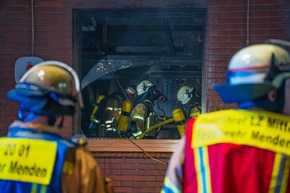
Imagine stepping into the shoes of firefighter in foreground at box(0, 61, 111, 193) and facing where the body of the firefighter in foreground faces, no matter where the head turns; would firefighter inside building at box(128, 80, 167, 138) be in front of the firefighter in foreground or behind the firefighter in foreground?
in front

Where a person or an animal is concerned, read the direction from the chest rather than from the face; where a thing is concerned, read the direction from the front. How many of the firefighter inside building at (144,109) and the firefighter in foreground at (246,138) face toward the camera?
0

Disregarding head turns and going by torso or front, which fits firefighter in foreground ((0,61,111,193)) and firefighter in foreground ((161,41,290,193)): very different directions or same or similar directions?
same or similar directions

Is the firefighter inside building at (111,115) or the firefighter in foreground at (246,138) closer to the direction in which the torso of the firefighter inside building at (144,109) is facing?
the firefighter in foreground

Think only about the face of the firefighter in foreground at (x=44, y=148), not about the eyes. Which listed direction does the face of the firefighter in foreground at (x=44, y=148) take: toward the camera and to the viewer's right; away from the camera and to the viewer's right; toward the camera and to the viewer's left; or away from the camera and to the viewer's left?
away from the camera and to the viewer's right

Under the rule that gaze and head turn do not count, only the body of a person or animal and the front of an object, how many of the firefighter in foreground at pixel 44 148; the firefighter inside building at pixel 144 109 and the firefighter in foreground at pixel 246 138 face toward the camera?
0

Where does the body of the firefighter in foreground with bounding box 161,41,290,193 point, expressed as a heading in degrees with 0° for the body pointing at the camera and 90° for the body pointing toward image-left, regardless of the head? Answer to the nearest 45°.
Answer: approximately 225°

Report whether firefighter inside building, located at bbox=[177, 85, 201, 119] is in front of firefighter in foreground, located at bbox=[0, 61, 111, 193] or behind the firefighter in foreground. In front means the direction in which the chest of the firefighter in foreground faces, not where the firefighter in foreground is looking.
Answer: in front

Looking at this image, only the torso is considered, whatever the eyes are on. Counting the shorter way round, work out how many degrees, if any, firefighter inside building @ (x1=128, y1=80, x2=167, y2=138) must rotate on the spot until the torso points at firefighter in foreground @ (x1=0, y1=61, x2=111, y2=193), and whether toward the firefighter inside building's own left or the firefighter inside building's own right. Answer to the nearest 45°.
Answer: approximately 90° to the firefighter inside building's own right
